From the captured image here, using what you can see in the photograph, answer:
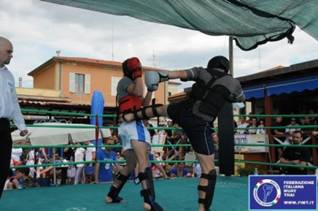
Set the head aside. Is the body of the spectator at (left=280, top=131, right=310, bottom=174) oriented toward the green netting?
yes

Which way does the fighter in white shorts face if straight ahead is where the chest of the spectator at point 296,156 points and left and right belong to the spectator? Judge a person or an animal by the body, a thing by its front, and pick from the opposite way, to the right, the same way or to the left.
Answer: to the left

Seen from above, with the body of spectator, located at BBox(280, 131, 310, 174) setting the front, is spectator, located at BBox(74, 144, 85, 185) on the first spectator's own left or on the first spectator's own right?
on the first spectator's own right

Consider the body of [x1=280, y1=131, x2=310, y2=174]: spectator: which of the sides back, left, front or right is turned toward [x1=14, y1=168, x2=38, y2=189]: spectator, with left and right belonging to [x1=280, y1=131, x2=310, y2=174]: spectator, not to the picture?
right

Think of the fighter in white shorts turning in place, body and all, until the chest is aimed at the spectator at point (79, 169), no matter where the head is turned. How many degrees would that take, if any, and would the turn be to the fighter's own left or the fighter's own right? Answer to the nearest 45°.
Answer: approximately 90° to the fighter's own left

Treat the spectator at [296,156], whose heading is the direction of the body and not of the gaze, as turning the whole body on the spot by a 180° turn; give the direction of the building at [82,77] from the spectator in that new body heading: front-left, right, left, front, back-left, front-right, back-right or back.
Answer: front-left

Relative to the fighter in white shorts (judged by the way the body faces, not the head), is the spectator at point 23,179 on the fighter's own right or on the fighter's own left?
on the fighter's own left

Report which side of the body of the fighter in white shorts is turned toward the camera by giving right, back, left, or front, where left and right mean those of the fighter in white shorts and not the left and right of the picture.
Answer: right

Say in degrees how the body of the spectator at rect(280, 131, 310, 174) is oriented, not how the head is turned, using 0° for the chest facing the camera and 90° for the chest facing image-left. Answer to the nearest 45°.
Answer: approximately 0°

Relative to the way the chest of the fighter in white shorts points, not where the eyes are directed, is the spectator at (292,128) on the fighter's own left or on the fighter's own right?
on the fighter's own left

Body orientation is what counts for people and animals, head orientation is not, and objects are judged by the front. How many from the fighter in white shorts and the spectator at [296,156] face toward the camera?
1
